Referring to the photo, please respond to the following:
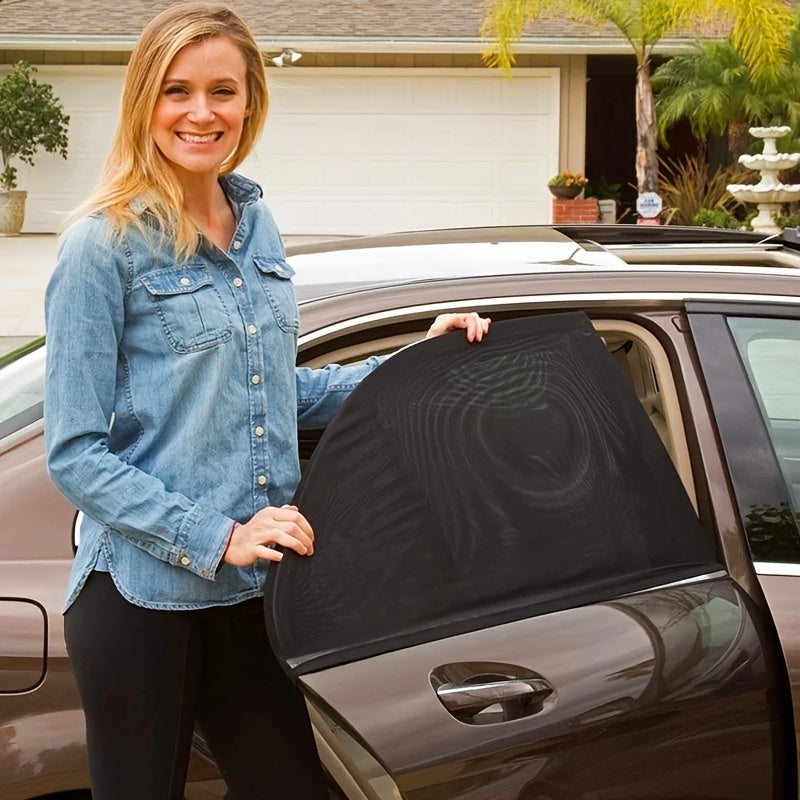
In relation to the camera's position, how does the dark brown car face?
facing to the right of the viewer

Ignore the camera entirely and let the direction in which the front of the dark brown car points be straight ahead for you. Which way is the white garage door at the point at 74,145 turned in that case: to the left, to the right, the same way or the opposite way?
to the right

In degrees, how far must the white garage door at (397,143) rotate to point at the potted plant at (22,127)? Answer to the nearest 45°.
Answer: approximately 90° to its right

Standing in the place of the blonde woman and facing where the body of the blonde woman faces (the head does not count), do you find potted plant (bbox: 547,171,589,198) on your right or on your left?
on your left

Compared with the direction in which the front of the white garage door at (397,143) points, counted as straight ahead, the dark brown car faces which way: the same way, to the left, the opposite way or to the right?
to the left

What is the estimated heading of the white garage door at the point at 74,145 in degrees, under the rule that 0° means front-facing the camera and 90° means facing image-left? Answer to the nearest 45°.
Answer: approximately 0°
